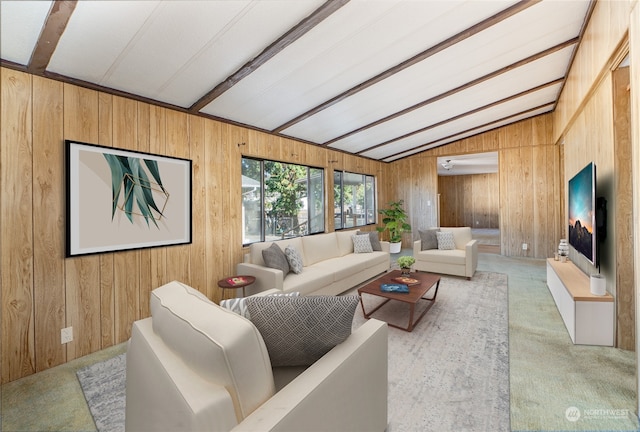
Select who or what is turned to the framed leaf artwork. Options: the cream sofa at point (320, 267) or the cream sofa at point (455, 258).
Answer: the cream sofa at point (455, 258)

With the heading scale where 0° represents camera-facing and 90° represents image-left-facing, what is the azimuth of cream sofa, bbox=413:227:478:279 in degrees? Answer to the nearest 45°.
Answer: approximately 45°

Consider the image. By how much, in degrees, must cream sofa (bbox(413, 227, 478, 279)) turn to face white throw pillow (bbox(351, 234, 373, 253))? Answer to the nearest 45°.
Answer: approximately 45° to its right

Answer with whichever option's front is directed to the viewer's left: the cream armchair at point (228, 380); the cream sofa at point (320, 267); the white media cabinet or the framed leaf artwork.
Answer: the white media cabinet

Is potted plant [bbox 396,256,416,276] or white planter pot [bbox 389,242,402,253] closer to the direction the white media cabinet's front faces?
the potted plant

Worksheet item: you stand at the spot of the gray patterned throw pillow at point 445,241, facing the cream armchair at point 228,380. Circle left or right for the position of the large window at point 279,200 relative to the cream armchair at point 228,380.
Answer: right

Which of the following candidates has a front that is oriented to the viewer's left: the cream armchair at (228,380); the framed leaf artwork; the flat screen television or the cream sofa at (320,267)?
the flat screen television

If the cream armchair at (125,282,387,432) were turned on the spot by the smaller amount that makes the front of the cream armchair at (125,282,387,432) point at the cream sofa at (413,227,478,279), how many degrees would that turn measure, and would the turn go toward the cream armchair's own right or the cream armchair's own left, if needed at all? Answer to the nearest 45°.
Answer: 0° — it already faces it

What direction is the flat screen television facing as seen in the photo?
to the viewer's left

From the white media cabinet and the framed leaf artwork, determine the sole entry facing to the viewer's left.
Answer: the white media cabinet

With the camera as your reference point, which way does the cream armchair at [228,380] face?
facing away from the viewer and to the right of the viewer

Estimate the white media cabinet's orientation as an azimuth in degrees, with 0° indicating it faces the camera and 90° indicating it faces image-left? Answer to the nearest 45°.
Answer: approximately 90°
